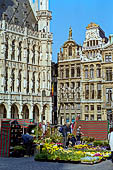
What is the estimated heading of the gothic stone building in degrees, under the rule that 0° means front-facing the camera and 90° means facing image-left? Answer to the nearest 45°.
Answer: approximately 315°
